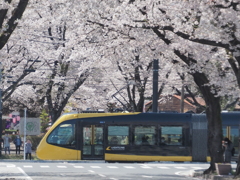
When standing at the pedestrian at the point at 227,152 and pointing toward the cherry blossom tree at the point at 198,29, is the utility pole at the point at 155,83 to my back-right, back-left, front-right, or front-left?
back-right

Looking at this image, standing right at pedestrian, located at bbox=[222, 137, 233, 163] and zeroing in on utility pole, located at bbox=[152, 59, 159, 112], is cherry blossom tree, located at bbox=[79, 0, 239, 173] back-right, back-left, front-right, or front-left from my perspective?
back-left

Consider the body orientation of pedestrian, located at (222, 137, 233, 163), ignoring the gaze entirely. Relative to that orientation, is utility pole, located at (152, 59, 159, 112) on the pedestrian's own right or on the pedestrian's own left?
on the pedestrian's own right
